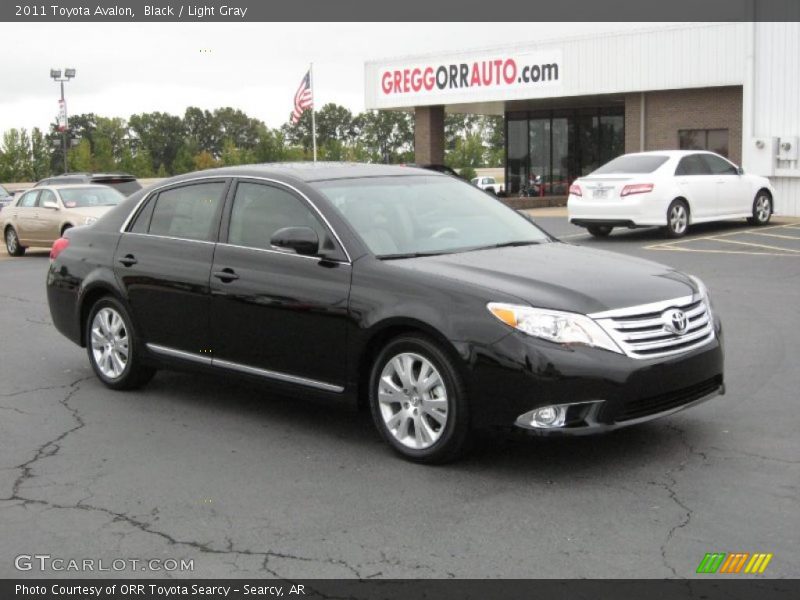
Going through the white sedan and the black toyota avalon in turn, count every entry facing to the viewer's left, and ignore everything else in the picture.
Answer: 0

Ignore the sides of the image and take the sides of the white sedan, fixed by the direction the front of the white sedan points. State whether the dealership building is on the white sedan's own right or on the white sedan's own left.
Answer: on the white sedan's own left

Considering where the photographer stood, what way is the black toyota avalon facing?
facing the viewer and to the right of the viewer

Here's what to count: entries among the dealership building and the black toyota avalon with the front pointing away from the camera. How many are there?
0

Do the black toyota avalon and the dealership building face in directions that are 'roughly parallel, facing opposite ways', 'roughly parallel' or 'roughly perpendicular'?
roughly perpendicular

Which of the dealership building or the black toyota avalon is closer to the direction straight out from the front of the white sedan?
the dealership building

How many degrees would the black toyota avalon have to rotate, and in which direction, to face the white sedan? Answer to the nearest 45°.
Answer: approximately 135° to its left

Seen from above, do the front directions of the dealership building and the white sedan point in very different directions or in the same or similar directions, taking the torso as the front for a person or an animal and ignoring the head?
very different directions

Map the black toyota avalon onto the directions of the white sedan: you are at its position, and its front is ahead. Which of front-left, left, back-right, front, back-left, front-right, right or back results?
back-right

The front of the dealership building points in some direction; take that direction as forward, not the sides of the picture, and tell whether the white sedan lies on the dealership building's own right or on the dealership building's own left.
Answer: on the dealership building's own left

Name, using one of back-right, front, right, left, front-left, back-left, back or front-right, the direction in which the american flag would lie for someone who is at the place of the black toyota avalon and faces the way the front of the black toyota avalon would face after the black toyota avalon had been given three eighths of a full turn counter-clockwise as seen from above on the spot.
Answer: front

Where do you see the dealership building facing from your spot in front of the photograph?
facing the viewer and to the left of the viewer

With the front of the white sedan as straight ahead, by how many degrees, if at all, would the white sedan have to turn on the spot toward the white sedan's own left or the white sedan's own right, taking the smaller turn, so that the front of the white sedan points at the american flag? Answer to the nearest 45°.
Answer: approximately 90° to the white sedan's own left

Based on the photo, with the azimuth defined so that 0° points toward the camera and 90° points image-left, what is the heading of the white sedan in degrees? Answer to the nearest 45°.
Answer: approximately 225°

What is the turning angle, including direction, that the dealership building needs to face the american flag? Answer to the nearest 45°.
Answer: approximately 45° to its right

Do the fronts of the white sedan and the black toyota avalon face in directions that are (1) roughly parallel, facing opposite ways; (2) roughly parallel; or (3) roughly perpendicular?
roughly perpendicular
